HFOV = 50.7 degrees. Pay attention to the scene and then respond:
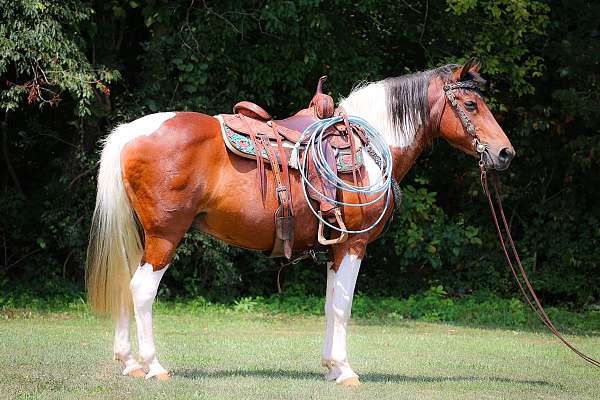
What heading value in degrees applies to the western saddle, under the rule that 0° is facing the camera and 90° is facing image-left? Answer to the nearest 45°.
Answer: approximately 270°

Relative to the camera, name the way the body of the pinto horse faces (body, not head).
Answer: to the viewer's right
